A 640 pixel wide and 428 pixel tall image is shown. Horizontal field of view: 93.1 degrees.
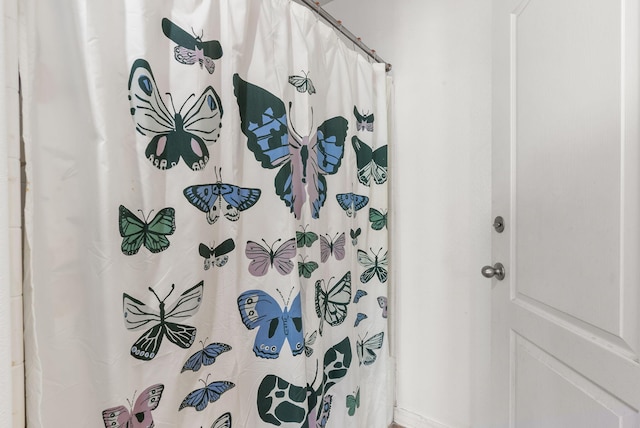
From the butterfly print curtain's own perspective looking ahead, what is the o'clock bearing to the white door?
The white door is roughly at 11 o'clock from the butterfly print curtain.

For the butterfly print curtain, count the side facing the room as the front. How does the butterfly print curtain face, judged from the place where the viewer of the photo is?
facing the viewer and to the right of the viewer
